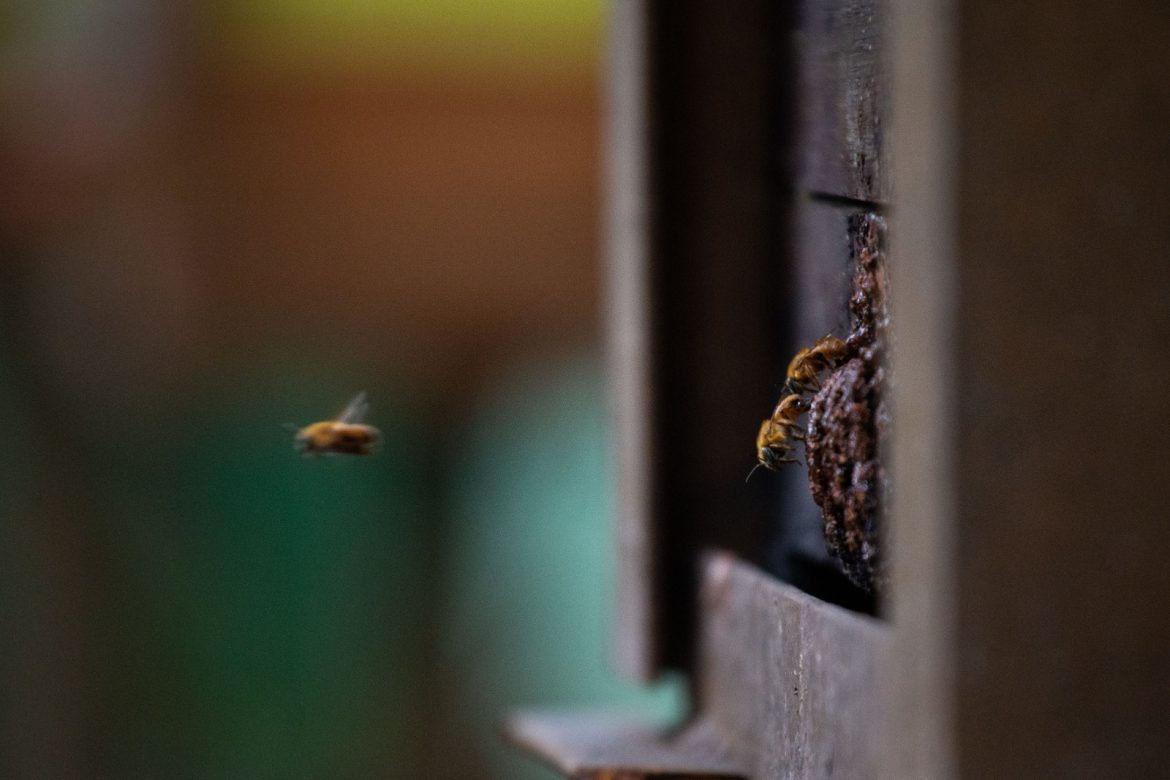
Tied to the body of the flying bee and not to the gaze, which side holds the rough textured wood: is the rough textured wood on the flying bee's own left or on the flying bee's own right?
on the flying bee's own left
